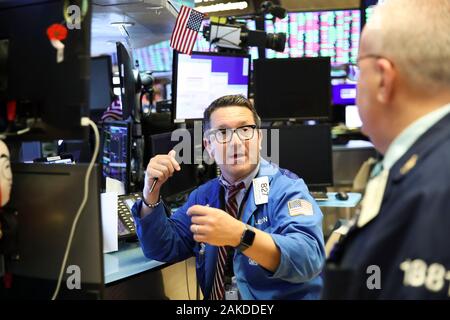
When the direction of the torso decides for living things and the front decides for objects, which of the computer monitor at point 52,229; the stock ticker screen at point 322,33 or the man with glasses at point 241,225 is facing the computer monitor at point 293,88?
the stock ticker screen

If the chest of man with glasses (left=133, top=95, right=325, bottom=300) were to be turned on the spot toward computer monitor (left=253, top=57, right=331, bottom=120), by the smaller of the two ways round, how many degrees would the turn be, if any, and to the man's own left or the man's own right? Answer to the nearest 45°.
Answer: approximately 135° to the man's own right

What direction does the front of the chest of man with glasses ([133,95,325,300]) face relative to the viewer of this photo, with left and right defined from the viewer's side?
facing the viewer and to the left of the viewer

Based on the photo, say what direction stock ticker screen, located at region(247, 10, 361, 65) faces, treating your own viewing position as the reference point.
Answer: facing the viewer

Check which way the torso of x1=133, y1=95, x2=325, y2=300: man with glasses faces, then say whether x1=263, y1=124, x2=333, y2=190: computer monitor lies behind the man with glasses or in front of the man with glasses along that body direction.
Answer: behind

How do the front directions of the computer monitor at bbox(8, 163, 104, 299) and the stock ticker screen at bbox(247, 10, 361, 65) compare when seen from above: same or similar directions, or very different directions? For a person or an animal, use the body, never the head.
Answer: very different directions

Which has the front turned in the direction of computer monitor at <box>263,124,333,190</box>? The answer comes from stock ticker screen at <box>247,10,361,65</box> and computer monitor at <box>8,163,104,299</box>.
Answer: the stock ticker screen

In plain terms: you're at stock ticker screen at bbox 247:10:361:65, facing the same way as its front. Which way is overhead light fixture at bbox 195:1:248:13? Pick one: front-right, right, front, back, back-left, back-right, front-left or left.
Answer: front-right

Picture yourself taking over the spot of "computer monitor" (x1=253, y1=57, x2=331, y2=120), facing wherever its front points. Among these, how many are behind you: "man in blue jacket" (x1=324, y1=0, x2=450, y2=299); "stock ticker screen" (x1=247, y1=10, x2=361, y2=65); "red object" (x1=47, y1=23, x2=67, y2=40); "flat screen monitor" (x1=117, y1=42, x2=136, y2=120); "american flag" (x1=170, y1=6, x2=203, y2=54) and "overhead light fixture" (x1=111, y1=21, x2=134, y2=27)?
1

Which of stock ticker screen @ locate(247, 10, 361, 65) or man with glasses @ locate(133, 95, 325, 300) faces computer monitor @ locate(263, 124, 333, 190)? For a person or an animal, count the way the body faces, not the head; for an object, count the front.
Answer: the stock ticker screen

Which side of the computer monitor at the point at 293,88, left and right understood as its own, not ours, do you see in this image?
front

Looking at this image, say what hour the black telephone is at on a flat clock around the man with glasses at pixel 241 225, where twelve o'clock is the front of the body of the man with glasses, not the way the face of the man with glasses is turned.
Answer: The black telephone is roughly at 3 o'clock from the man with glasses.

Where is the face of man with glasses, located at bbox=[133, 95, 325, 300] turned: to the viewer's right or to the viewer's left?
to the viewer's right
